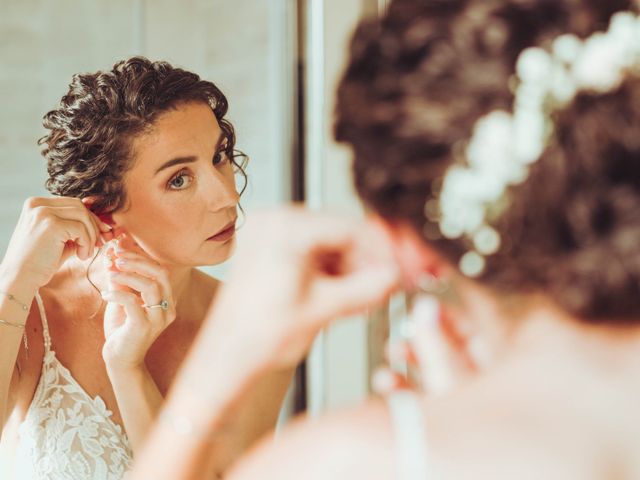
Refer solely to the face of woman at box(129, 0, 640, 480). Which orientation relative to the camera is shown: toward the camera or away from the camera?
away from the camera

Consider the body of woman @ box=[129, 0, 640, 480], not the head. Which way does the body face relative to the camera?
away from the camera
